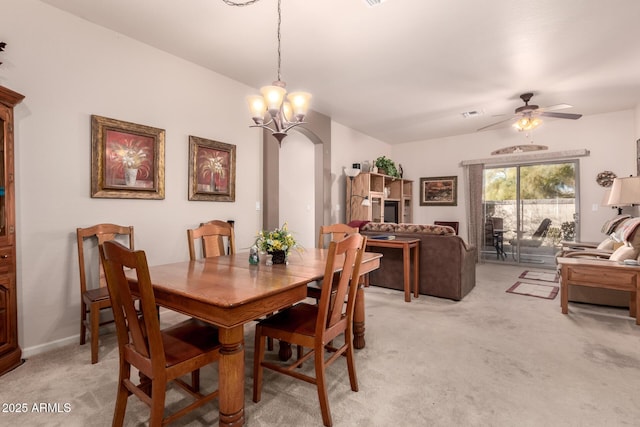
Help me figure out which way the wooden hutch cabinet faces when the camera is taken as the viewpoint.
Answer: facing the viewer and to the right of the viewer

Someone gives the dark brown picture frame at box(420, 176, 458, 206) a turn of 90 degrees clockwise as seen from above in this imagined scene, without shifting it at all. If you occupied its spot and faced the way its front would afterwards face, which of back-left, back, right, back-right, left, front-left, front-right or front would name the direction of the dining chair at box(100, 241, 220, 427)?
left

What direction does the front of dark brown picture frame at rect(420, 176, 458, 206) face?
toward the camera

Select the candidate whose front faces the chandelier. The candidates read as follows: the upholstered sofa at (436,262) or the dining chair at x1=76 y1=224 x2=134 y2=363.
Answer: the dining chair

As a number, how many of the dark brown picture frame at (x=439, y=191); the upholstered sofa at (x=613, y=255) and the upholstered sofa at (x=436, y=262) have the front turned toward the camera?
1

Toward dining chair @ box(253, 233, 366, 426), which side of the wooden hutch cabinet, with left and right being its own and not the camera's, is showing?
front

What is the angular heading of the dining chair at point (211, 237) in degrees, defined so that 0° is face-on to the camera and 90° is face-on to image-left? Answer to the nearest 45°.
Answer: approximately 315°

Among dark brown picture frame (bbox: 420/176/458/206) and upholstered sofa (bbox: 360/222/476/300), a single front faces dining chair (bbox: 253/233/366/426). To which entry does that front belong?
the dark brown picture frame

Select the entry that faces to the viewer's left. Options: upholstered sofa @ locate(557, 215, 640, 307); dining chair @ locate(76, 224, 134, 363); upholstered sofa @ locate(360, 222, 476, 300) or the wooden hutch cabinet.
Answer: upholstered sofa @ locate(557, 215, 640, 307)

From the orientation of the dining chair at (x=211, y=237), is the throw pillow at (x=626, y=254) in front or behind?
in front

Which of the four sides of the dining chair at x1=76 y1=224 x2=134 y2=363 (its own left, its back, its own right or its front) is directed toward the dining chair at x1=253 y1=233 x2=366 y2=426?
front

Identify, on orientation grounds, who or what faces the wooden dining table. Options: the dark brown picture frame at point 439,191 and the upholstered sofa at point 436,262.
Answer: the dark brown picture frame
